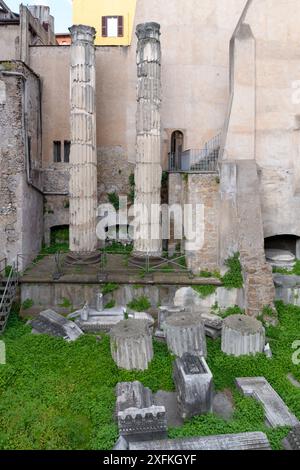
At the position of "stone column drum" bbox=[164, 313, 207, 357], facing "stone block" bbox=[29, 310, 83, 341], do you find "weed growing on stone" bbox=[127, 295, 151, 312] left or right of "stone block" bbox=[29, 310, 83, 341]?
right

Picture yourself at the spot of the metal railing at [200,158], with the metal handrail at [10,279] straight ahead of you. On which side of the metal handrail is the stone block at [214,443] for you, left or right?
left

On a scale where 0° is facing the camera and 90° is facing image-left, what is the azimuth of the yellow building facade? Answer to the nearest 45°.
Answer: approximately 0°
